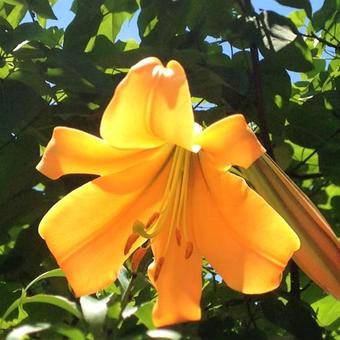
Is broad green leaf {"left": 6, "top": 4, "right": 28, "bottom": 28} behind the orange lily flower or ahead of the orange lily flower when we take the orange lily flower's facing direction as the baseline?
behind

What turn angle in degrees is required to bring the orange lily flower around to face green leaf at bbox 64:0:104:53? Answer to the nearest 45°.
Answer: approximately 180°

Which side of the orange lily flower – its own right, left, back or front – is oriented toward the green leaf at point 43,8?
back

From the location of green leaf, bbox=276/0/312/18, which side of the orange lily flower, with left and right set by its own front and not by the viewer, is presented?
back

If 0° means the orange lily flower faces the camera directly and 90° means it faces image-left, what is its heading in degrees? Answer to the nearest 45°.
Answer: approximately 0°
